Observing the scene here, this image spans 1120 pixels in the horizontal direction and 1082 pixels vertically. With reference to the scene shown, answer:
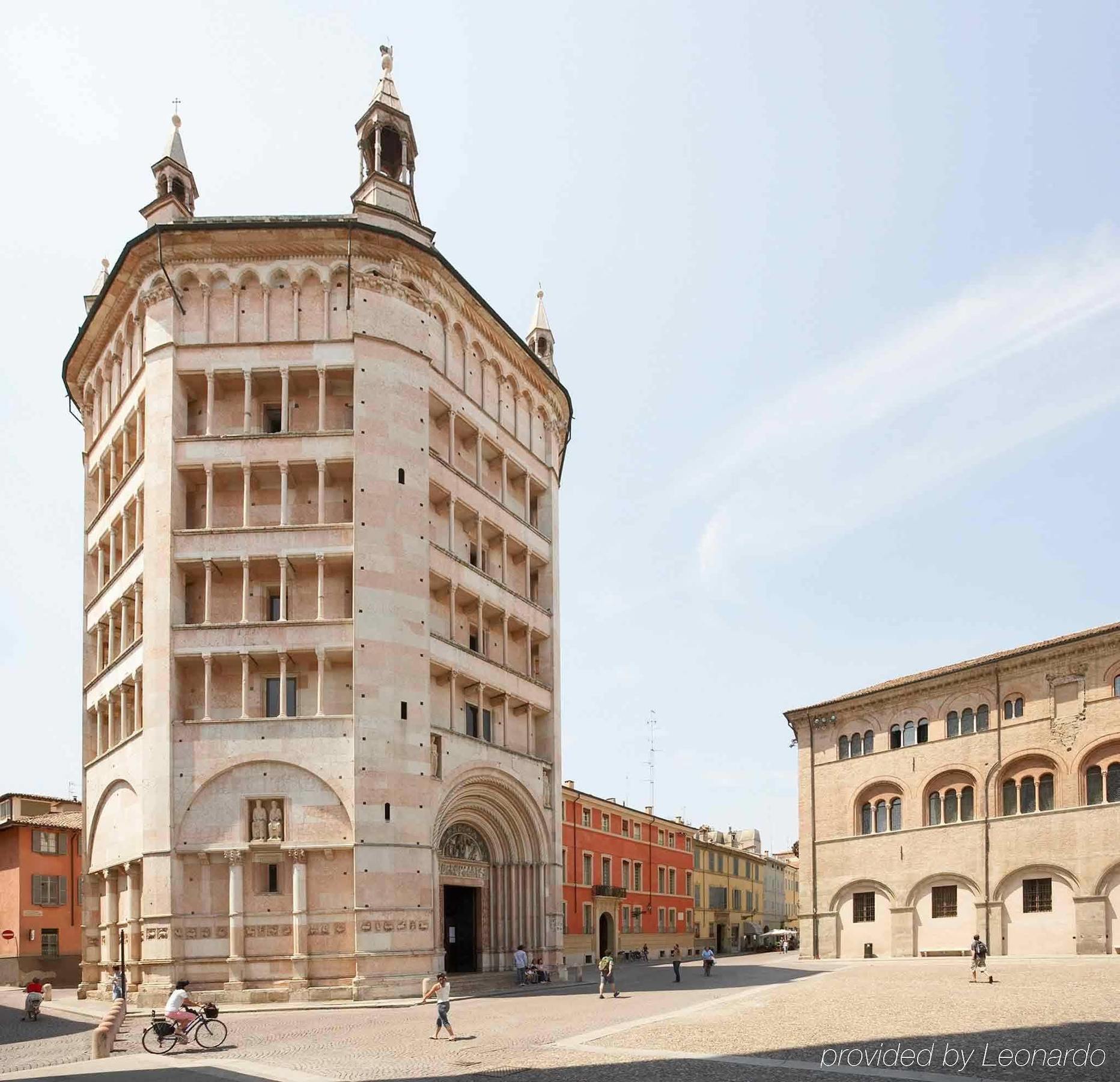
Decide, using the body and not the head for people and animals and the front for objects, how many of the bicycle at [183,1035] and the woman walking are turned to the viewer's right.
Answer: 1

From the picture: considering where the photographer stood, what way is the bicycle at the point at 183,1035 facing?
facing to the right of the viewer

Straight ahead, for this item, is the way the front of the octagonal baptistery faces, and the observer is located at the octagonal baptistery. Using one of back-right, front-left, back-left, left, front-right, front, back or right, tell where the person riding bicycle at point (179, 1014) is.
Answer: front-right

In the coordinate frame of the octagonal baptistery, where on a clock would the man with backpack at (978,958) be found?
The man with backpack is roughly at 11 o'clock from the octagonal baptistery.

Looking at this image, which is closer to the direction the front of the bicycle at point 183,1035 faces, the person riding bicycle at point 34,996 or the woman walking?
the woman walking

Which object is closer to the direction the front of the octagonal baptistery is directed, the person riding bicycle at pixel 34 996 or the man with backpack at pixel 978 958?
the man with backpack

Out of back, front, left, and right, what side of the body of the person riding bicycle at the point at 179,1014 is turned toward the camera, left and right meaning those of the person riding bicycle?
right

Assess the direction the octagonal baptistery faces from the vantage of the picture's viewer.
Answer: facing the viewer and to the right of the viewer

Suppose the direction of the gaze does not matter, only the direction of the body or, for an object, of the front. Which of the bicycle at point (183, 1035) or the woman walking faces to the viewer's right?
the bicycle

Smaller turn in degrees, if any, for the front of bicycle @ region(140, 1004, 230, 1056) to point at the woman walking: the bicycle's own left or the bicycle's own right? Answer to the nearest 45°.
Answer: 0° — it already faces them

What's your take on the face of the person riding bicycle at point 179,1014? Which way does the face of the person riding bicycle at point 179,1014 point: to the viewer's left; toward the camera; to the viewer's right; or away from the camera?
to the viewer's right
